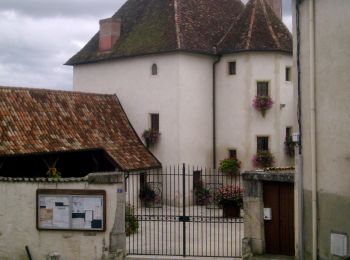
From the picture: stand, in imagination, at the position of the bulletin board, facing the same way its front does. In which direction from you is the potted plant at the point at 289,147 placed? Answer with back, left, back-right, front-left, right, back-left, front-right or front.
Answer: back-left

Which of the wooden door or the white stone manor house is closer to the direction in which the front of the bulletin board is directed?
the wooden door

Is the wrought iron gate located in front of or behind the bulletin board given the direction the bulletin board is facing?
behind

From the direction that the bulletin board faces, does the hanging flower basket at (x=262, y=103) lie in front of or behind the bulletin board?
behind

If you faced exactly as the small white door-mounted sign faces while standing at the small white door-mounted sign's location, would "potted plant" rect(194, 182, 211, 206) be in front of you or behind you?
behind

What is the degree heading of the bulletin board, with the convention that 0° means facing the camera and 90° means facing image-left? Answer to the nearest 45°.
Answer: approximately 0°

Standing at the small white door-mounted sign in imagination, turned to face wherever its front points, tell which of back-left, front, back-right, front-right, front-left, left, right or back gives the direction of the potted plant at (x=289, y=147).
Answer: back

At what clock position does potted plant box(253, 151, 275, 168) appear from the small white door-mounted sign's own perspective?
The potted plant is roughly at 6 o'clock from the small white door-mounted sign.

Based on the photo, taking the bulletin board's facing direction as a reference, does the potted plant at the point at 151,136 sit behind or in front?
behind

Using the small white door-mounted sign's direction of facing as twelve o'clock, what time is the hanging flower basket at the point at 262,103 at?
The hanging flower basket is roughly at 6 o'clock from the small white door-mounted sign.

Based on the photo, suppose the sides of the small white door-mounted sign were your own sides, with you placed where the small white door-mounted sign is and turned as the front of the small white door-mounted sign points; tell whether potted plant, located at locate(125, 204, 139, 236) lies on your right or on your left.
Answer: on your right

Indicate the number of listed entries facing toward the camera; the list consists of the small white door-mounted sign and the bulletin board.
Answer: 2

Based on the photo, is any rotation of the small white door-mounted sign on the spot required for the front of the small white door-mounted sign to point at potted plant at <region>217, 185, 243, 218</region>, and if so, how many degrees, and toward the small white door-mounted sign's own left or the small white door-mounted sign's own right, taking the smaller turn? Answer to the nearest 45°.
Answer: approximately 180°
